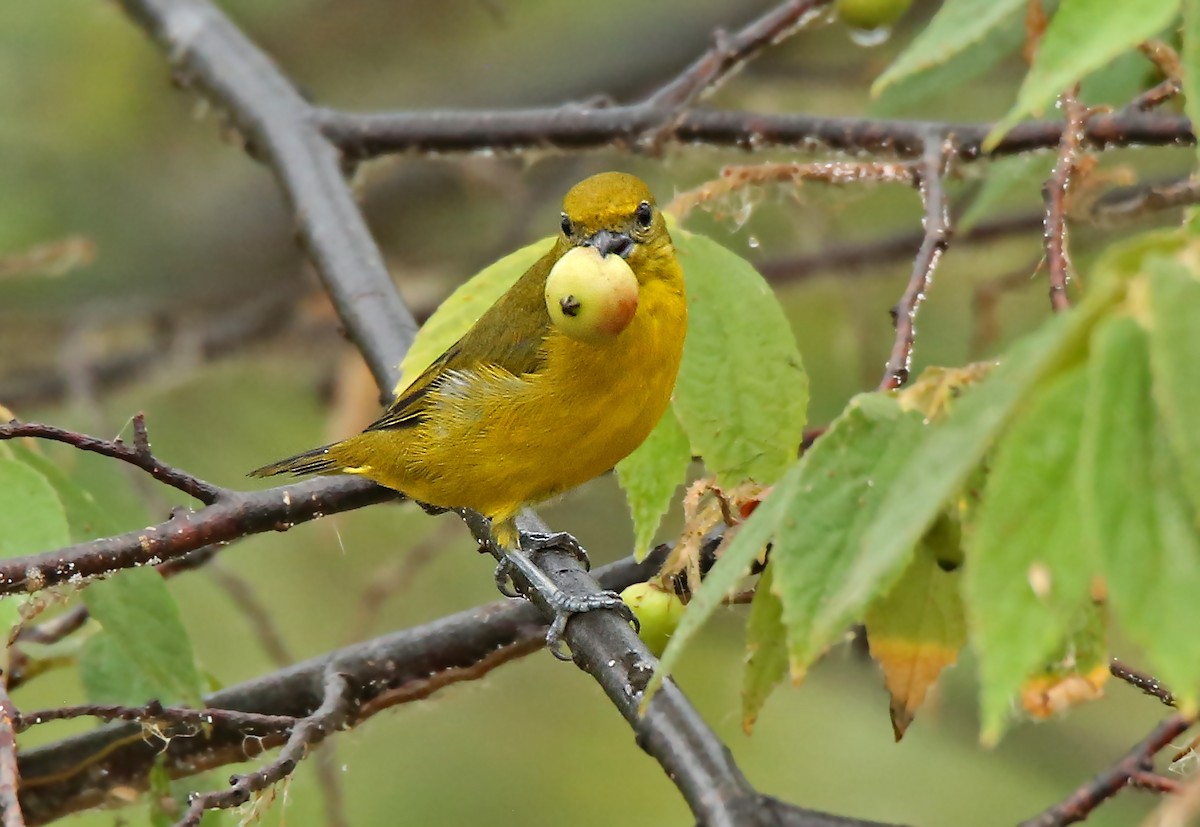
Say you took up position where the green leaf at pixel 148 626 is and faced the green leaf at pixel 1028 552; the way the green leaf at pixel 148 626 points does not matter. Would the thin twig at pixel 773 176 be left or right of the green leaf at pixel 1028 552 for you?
left

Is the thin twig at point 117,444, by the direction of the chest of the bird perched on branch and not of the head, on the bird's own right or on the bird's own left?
on the bird's own right

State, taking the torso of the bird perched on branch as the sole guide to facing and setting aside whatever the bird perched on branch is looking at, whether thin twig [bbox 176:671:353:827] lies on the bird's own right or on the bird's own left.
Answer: on the bird's own right

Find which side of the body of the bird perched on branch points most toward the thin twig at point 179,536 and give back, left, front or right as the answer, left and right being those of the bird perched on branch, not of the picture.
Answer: right

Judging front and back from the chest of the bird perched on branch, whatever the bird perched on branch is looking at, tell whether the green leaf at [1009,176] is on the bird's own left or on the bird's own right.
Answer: on the bird's own left

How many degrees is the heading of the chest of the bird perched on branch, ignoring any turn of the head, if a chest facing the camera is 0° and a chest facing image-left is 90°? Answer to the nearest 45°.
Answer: approximately 315°

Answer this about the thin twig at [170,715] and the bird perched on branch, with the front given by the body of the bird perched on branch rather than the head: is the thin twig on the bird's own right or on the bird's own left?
on the bird's own right

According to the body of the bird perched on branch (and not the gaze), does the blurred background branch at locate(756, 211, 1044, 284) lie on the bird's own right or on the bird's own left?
on the bird's own left
